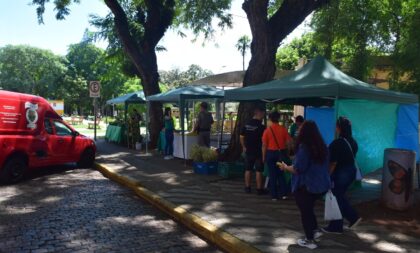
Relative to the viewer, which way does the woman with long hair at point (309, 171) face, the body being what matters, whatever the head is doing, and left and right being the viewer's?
facing away from the viewer and to the left of the viewer

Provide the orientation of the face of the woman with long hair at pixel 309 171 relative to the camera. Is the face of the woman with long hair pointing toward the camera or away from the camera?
away from the camera

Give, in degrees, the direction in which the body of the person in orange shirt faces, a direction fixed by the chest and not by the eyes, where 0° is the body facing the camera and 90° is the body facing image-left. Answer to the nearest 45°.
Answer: approximately 180°

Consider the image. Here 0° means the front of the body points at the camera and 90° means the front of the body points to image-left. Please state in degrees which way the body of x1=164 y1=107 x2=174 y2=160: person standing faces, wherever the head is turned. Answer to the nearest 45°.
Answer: approximately 270°

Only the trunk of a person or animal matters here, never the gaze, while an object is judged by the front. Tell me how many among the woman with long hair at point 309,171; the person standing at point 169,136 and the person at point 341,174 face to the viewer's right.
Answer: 1

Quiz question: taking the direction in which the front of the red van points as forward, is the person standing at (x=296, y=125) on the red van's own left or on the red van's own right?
on the red van's own right

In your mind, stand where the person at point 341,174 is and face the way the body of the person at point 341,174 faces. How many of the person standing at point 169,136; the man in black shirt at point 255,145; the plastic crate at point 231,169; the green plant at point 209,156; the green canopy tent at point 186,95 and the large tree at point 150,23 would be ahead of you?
6

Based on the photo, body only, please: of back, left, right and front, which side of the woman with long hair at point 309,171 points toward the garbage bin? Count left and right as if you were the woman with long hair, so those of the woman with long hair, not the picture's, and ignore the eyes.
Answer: right
